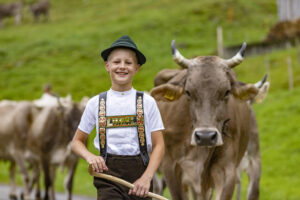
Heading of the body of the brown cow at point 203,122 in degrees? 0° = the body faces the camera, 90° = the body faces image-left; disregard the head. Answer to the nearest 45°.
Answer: approximately 0°

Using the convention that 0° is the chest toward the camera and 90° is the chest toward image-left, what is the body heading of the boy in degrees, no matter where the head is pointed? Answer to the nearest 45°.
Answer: approximately 0°

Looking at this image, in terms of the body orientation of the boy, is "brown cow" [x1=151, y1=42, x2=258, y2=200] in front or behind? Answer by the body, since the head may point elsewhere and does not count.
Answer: behind

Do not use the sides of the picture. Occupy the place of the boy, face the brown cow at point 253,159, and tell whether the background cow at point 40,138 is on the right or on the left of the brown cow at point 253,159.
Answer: left

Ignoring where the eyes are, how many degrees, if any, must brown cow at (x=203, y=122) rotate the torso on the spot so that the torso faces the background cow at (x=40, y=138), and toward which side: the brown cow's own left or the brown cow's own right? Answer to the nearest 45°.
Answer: approximately 135° to the brown cow's own right

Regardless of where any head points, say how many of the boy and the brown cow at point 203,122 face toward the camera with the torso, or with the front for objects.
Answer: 2

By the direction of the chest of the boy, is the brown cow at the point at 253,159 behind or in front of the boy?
behind

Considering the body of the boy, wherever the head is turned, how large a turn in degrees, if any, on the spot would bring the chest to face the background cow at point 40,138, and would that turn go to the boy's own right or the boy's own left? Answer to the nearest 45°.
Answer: approximately 180°
